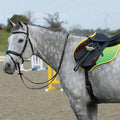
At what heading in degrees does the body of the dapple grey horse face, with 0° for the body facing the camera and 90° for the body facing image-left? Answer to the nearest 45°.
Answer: approximately 90°
